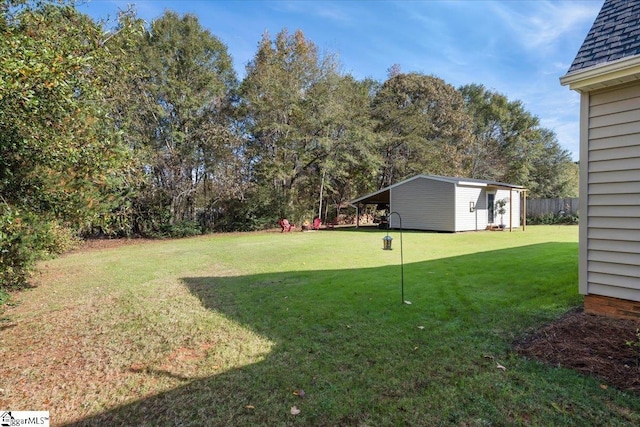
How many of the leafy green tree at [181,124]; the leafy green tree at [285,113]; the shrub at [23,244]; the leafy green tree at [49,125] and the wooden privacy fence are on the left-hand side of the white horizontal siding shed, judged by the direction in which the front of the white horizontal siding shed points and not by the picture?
1

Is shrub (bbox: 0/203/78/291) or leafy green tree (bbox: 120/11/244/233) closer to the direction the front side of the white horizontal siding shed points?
the shrub

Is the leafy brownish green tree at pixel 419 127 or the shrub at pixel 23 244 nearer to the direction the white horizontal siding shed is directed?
the shrub

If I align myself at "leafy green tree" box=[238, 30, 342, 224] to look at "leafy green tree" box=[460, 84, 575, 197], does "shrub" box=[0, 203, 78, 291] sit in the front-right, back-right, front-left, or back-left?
back-right

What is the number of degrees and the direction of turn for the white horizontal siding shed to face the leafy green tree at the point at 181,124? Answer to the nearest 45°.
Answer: approximately 135° to its right

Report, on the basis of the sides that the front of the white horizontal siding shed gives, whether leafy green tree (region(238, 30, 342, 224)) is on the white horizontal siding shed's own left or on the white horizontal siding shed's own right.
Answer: on the white horizontal siding shed's own right

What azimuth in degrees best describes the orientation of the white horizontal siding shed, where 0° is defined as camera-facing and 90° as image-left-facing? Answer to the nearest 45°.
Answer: approximately 315°

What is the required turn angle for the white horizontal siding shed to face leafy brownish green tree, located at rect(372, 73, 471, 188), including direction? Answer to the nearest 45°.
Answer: approximately 135° to its left

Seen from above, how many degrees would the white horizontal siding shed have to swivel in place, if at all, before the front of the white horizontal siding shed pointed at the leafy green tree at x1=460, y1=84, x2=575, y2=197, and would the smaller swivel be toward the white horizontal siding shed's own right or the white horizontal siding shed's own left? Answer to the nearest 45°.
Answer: approximately 135° to the white horizontal siding shed's own left

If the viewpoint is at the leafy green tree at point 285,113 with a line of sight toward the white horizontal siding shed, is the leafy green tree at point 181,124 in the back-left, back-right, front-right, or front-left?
back-right

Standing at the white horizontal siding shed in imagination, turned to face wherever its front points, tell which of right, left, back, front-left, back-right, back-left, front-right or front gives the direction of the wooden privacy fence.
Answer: left

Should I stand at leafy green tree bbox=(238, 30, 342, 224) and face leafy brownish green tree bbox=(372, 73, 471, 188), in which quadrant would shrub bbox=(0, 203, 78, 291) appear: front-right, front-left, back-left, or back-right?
back-right
